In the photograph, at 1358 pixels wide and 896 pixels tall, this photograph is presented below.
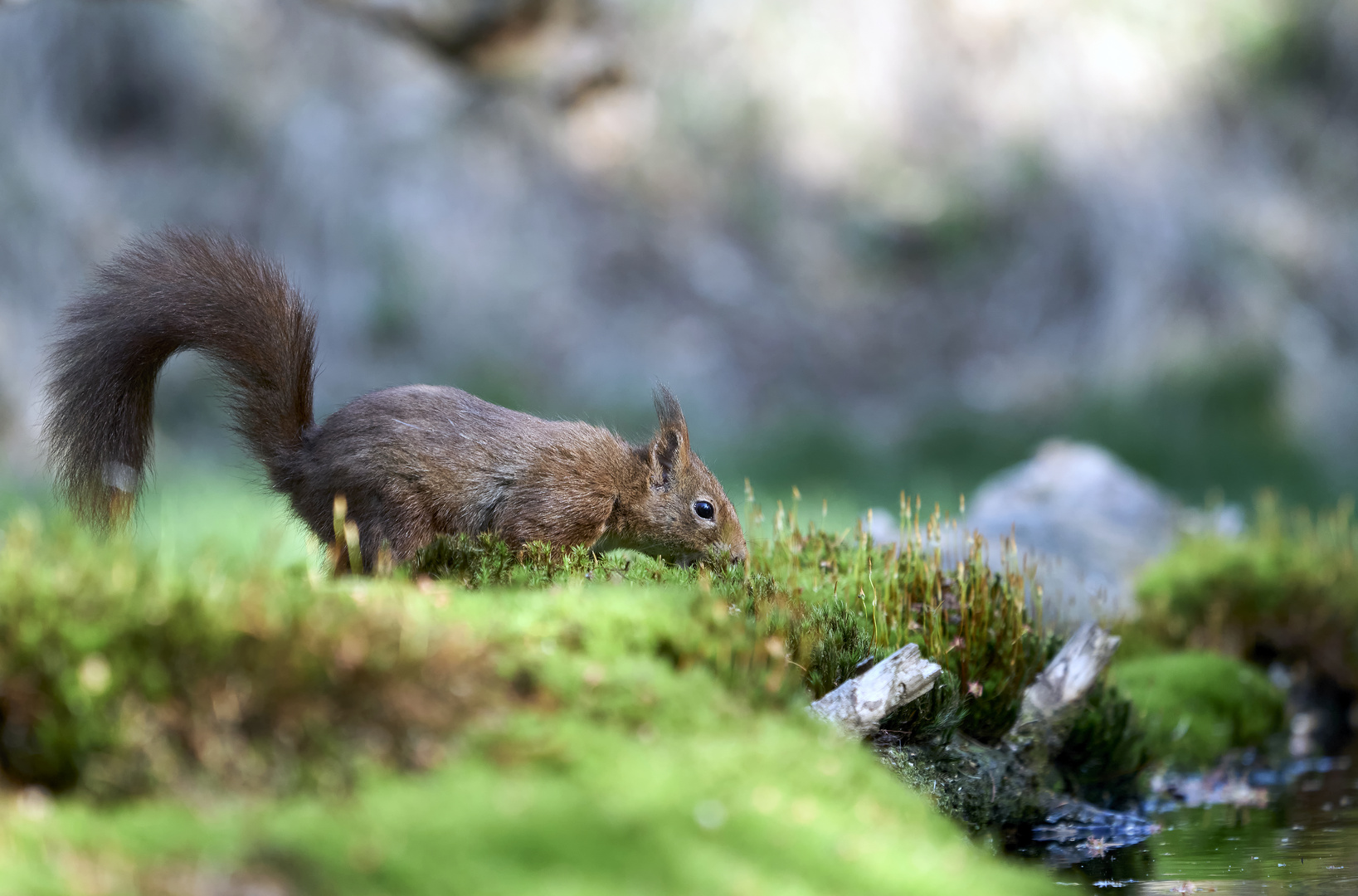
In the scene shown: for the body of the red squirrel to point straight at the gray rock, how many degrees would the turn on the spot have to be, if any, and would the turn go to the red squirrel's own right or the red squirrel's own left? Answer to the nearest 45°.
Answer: approximately 45° to the red squirrel's own left

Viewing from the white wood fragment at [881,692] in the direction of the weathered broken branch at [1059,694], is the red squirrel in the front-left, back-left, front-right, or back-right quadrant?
back-left

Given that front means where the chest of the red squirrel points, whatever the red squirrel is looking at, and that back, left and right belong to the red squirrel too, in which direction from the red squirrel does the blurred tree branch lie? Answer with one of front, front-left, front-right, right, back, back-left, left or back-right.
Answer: left

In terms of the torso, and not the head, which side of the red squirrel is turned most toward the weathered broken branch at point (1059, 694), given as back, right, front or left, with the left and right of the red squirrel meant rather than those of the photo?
front

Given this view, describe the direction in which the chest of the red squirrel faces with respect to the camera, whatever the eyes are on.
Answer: to the viewer's right

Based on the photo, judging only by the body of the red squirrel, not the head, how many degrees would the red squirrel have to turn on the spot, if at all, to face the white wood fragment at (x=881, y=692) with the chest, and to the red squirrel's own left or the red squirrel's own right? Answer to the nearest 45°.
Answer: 0° — it already faces it
